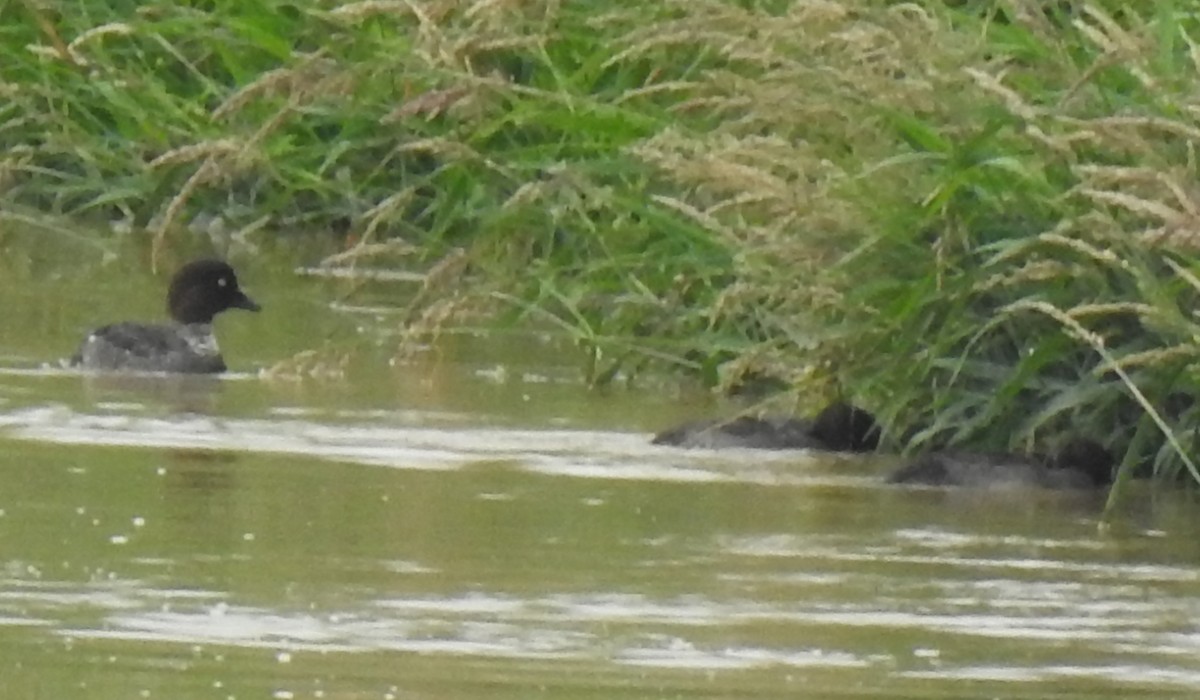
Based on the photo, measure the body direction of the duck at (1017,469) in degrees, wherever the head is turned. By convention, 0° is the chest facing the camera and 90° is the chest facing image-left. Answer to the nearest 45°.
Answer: approximately 270°

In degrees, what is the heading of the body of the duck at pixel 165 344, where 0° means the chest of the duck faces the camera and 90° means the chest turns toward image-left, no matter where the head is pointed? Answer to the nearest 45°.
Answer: approximately 270°

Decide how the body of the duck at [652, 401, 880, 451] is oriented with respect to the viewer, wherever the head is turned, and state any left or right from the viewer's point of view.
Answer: facing to the right of the viewer

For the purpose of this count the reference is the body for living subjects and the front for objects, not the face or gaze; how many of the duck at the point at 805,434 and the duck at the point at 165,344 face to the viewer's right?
2

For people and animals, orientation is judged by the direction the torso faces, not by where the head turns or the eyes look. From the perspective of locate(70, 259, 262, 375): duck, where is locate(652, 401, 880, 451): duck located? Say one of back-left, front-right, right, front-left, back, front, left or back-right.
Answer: front-right
